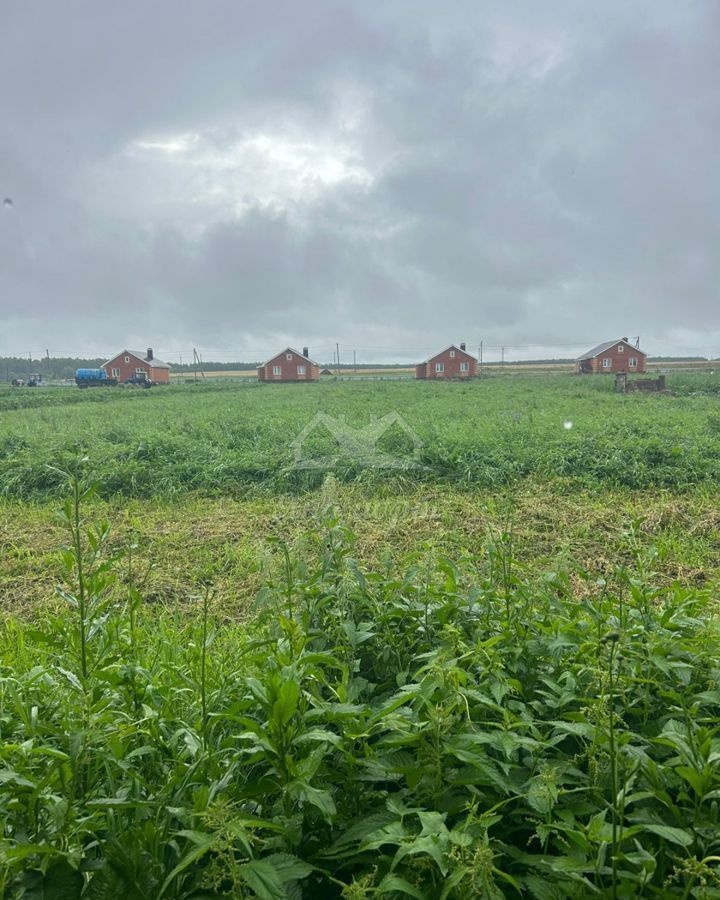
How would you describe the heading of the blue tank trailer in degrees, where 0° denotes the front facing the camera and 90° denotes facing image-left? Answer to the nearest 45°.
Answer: approximately 270°

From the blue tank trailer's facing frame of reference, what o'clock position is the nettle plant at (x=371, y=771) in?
The nettle plant is roughly at 3 o'clock from the blue tank trailer.
